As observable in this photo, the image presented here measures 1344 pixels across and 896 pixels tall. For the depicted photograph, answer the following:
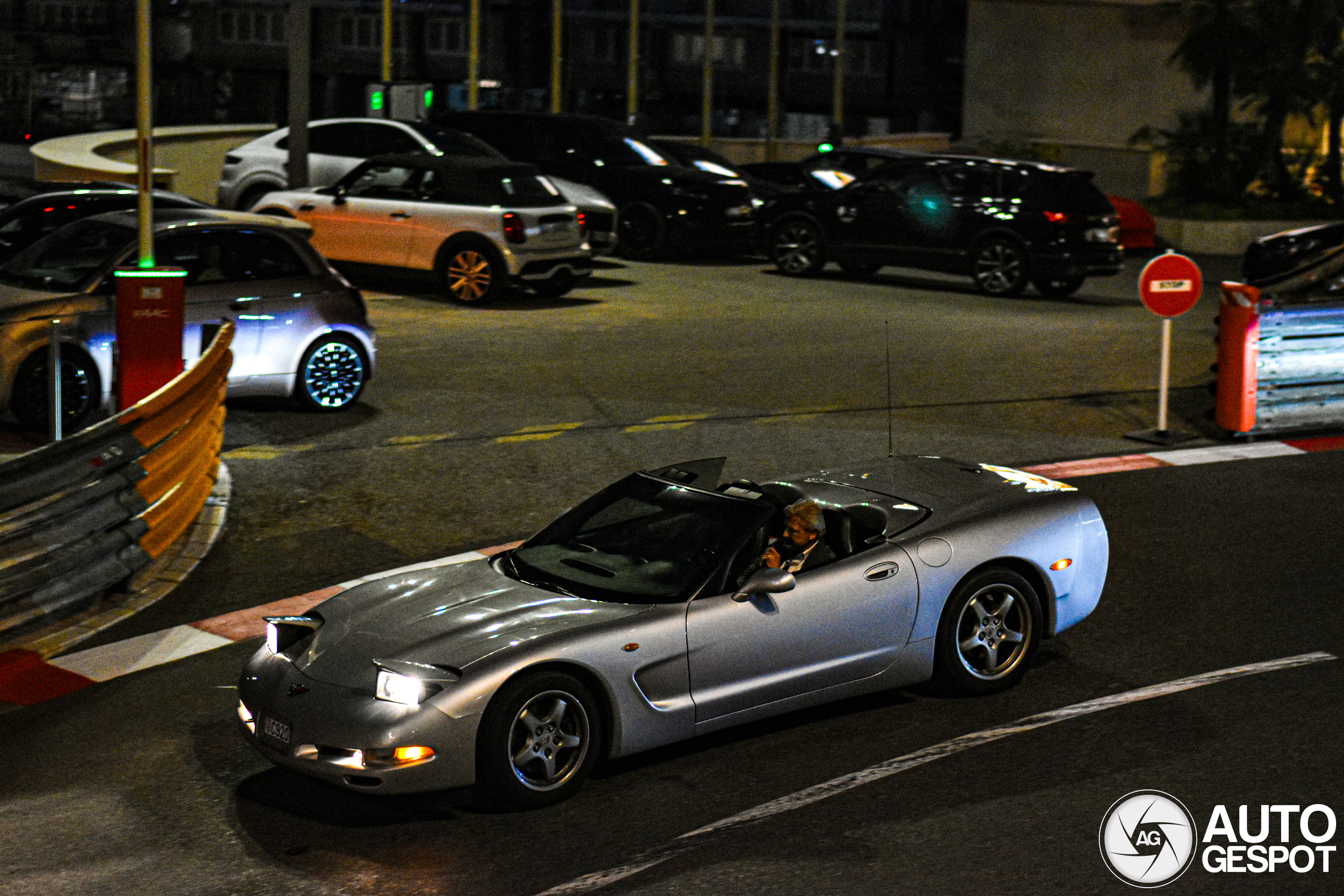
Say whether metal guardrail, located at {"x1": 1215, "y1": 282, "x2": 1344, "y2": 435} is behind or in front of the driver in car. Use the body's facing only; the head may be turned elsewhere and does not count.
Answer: behind

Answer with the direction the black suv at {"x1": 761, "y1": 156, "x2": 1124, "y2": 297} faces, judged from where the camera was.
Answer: facing away from the viewer and to the left of the viewer

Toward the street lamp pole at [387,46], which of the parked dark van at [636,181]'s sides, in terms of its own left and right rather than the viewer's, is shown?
back

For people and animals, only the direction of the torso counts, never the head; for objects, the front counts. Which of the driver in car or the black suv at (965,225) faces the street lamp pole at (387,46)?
the black suv

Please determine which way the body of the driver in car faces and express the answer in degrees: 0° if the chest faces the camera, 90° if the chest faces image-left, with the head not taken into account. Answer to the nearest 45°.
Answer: approximately 45°

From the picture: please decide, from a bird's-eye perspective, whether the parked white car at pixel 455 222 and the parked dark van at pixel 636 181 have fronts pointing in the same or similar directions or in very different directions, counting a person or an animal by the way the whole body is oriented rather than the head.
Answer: very different directions

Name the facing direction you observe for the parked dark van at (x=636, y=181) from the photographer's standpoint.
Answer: facing the viewer and to the right of the viewer

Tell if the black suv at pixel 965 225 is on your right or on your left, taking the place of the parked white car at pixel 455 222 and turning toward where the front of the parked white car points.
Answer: on your right

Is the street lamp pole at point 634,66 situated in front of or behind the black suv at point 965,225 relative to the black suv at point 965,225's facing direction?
in front

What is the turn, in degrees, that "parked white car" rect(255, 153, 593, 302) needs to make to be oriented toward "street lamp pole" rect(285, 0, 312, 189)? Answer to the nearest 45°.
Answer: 0° — it already faces it

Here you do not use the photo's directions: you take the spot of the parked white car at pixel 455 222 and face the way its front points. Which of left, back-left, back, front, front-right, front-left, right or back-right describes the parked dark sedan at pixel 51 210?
left
